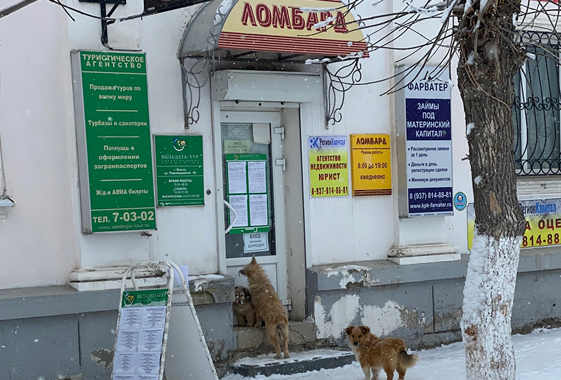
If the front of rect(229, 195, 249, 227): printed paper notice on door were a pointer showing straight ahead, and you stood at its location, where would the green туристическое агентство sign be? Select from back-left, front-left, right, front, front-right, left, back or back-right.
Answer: front-right

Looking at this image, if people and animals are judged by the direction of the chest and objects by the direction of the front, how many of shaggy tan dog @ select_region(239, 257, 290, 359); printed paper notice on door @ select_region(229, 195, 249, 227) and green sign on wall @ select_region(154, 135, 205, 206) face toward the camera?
2

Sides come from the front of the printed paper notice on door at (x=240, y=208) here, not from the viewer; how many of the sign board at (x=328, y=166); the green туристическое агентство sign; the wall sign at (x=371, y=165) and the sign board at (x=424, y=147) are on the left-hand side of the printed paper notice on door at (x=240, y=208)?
3

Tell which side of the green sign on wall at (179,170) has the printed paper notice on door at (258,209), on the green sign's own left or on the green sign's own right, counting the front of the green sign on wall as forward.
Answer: on the green sign's own left

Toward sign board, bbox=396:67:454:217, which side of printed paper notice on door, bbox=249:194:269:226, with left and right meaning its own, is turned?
left

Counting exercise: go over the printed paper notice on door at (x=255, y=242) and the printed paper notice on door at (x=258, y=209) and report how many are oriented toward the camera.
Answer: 2

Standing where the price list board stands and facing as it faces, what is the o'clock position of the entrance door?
The entrance door is roughly at 7 o'clock from the price list board.
